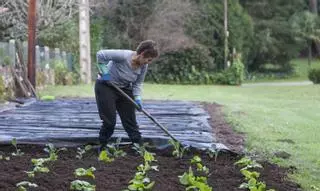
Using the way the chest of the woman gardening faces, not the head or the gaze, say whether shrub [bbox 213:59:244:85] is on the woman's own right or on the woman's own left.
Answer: on the woman's own left

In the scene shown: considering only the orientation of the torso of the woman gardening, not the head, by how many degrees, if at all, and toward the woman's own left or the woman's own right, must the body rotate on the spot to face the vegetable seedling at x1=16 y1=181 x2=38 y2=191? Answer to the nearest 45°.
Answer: approximately 45° to the woman's own right

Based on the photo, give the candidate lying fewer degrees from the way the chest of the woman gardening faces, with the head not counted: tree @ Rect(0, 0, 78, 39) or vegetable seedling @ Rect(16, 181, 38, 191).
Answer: the vegetable seedling

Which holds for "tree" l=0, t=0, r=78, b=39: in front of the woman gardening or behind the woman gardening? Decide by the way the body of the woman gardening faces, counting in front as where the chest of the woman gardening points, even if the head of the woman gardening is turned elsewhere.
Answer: behind

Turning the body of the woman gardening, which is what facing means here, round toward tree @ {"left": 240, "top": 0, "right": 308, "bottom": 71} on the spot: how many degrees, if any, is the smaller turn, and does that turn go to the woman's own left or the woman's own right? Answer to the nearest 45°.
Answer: approximately 135° to the woman's own left

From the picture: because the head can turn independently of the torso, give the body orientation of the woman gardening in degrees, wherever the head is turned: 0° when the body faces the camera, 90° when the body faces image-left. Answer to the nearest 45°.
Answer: approximately 315°

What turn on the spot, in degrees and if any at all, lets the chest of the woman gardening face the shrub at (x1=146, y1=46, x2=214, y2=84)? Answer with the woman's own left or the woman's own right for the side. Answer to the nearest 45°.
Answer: approximately 135° to the woman's own left
